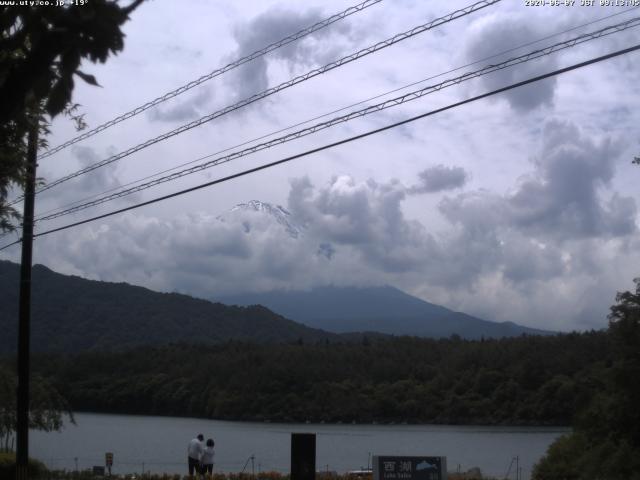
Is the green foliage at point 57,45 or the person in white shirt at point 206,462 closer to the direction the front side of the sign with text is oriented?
the green foliage

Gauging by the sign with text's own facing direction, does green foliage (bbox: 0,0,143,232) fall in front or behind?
in front

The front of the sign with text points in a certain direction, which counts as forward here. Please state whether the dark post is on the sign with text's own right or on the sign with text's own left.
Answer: on the sign with text's own right

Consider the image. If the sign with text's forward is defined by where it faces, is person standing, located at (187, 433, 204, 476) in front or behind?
behind

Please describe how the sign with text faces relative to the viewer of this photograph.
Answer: facing the viewer

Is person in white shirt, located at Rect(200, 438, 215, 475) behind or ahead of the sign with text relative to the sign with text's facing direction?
behind

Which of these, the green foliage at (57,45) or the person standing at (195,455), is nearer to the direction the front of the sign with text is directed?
the green foliage

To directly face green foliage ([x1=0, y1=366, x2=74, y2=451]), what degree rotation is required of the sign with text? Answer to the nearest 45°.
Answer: approximately 135° to its right
